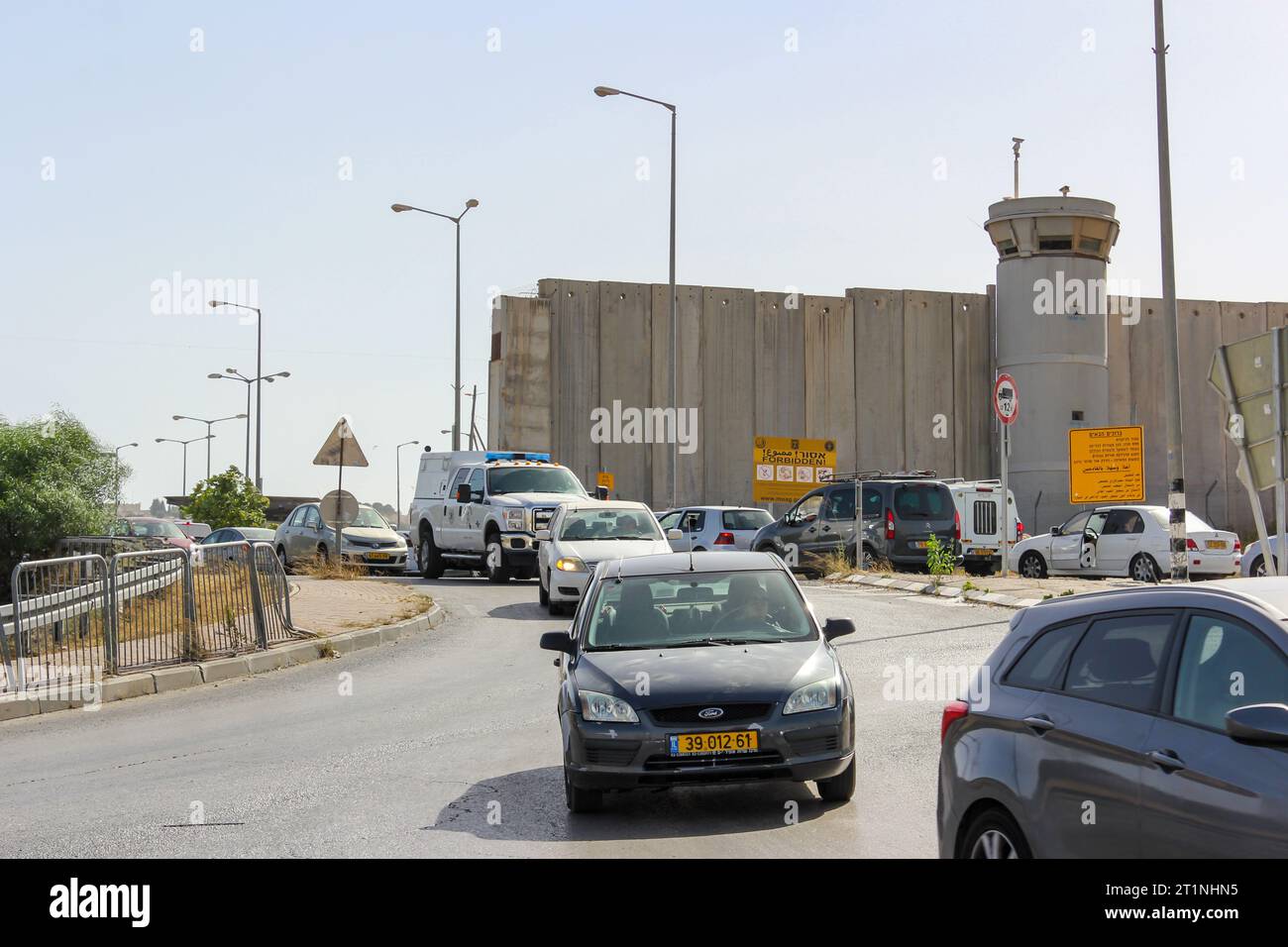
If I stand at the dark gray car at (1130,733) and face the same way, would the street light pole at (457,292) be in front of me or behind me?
behind

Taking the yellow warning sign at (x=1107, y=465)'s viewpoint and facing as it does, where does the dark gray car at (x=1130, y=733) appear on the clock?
The dark gray car is roughly at 12 o'clock from the yellow warning sign.

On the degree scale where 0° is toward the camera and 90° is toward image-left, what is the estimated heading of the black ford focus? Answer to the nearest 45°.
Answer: approximately 0°

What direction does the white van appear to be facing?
away from the camera

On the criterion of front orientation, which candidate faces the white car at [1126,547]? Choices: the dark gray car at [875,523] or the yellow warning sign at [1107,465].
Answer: the yellow warning sign

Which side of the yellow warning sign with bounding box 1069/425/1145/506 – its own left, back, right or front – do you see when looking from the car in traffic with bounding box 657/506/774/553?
right

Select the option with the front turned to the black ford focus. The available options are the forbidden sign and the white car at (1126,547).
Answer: the forbidden sign

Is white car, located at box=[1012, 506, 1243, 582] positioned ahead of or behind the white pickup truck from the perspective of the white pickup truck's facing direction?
ahead

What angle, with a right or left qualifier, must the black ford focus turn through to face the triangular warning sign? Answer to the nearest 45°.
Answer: approximately 180°

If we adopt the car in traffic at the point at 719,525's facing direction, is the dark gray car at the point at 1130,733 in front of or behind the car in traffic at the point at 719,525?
behind

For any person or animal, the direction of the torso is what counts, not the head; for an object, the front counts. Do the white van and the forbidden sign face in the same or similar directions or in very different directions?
very different directions
